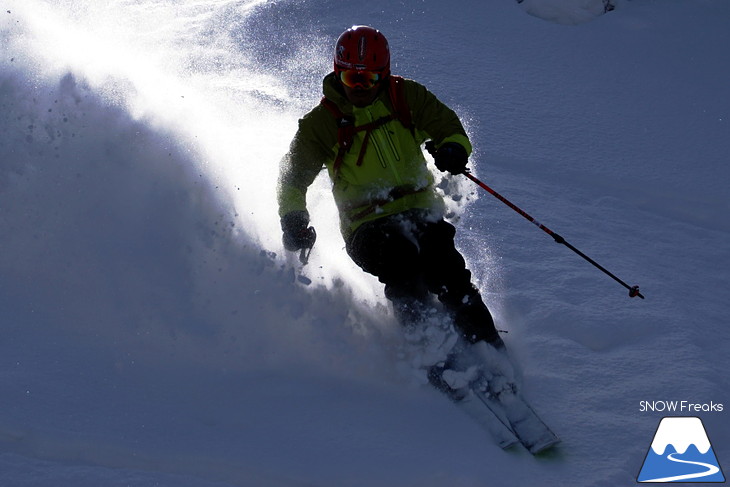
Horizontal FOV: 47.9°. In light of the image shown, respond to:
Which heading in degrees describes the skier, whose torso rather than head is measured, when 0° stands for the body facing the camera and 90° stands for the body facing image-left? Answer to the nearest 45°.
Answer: approximately 0°
